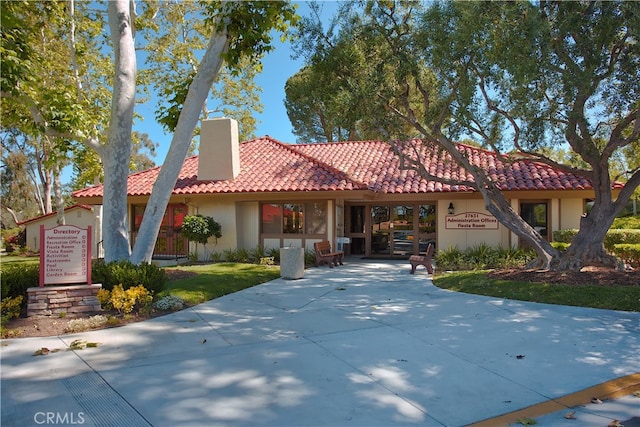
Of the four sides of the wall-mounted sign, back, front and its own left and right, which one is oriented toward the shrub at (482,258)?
front

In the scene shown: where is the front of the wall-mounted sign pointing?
toward the camera

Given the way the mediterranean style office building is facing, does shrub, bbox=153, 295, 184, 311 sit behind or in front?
in front

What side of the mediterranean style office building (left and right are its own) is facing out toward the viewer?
front
